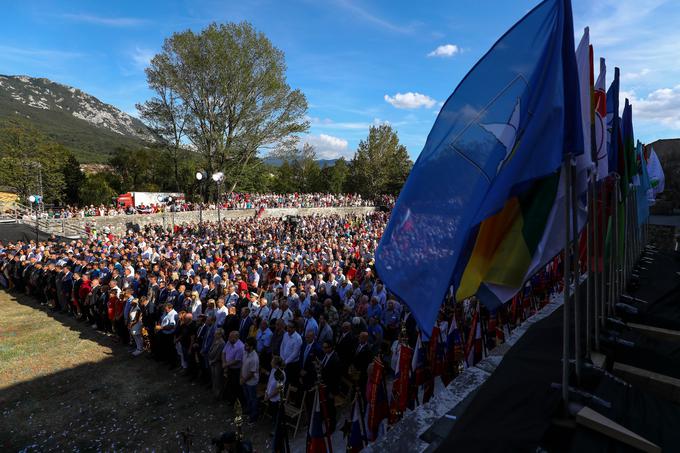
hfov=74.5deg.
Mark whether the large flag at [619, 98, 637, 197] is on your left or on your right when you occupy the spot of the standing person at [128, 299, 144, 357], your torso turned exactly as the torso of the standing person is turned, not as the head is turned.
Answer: on your left

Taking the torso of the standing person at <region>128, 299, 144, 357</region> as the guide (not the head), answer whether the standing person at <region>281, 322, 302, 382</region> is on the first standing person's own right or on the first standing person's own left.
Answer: on the first standing person's own left

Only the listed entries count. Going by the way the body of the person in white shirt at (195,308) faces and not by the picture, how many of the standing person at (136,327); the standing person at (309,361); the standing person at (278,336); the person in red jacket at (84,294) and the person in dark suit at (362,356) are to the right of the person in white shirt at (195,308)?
2

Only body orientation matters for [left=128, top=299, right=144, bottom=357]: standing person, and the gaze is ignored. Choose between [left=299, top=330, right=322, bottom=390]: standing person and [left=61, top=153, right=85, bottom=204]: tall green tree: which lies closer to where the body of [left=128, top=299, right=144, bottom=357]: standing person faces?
the standing person

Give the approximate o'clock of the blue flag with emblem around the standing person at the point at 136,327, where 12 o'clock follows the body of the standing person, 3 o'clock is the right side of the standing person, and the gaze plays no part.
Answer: The blue flag with emblem is roughly at 10 o'clock from the standing person.
